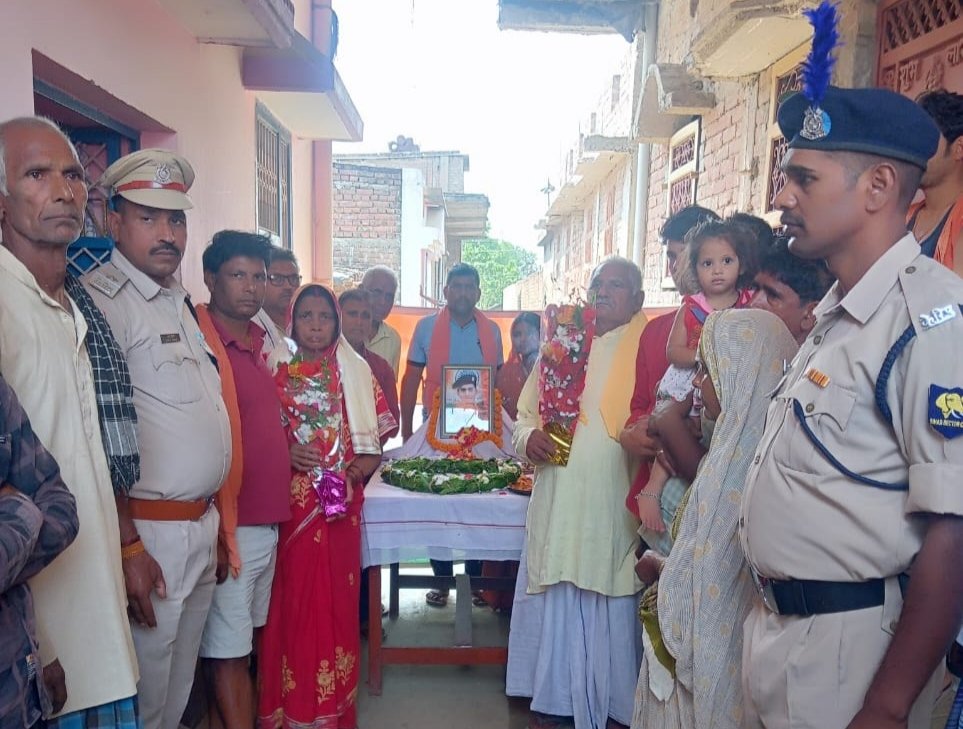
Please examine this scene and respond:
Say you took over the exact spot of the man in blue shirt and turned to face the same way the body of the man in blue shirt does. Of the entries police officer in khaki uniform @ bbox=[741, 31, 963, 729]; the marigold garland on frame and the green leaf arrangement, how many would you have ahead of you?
3

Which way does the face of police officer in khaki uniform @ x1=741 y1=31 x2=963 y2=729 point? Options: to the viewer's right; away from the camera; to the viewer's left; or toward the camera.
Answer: to the viewer's left

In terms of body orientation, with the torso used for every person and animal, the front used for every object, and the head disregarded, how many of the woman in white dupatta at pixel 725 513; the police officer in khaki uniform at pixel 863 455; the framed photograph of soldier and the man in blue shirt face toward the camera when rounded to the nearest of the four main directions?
2

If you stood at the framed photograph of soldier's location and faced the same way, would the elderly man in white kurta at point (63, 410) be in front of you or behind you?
in front

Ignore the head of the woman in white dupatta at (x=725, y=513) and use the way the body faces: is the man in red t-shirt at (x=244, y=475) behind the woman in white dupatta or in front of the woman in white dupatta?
in front

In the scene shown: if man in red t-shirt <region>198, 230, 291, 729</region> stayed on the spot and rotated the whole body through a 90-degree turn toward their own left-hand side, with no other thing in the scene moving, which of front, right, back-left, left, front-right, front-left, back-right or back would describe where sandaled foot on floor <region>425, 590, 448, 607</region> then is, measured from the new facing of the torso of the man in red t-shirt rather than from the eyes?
front

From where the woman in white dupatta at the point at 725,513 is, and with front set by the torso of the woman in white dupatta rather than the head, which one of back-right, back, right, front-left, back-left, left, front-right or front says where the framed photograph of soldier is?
front-right

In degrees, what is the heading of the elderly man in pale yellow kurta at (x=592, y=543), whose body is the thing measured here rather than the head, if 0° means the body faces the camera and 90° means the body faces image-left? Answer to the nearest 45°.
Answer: approximately 45°

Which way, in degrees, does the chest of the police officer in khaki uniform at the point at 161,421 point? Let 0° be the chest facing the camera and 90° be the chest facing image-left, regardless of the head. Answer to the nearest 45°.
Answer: approximately 315°

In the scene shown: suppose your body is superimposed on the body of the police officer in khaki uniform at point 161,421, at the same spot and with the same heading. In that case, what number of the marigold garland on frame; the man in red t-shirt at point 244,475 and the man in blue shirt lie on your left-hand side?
3

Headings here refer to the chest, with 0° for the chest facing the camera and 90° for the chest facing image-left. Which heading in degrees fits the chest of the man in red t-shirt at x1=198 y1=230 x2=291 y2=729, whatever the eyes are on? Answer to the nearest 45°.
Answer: approximately 315°

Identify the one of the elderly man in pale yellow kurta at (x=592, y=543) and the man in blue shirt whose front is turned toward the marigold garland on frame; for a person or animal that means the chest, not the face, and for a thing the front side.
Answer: the man in blue shirt

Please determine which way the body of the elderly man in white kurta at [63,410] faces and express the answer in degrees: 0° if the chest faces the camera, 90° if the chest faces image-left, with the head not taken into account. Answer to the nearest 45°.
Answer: approximately 315°

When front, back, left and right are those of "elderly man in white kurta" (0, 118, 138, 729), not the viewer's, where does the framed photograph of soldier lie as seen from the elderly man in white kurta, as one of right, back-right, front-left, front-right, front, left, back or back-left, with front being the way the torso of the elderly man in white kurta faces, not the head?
left
